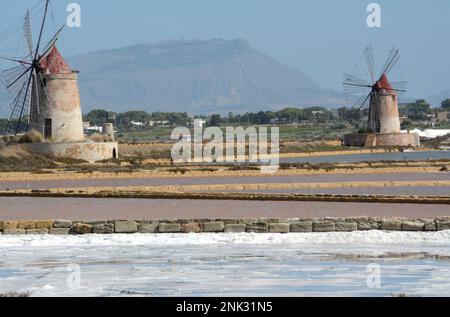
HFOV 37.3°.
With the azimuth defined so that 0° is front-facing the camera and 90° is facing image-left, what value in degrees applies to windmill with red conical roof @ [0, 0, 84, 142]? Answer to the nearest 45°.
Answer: approximately 45°
